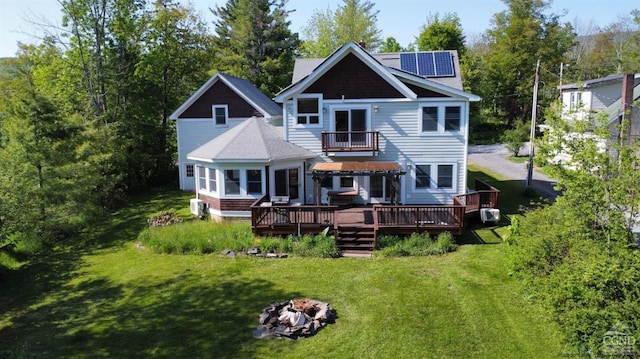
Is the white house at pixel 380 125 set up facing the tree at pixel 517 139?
no

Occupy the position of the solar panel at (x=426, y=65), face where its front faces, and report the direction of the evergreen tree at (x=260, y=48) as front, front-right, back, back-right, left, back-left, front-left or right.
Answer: back-right

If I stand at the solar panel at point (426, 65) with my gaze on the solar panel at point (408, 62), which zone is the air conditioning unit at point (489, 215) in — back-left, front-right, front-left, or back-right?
back-left

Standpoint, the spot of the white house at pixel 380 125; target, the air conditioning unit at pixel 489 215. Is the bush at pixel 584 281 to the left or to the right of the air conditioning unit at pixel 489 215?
right

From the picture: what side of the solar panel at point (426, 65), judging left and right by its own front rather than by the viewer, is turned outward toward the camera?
front

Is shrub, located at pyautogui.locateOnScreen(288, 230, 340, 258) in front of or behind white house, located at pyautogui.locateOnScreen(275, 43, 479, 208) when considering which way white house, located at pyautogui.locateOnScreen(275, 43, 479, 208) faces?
in front

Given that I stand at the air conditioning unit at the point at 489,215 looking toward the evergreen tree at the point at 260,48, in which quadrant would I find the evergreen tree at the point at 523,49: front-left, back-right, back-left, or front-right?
front-right

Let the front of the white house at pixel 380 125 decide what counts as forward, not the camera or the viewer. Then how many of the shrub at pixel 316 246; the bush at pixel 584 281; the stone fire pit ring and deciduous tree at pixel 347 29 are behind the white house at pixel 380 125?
1

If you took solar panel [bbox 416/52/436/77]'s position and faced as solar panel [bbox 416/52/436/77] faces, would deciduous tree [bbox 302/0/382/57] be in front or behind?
behind

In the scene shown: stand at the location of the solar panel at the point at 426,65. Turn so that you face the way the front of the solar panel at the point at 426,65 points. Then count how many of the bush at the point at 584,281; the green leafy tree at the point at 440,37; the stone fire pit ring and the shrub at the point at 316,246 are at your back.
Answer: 1

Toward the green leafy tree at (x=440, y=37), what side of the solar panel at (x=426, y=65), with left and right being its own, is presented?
back

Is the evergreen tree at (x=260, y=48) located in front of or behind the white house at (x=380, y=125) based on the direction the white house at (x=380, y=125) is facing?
behind

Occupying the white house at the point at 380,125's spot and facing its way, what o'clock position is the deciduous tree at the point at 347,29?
The deciduous tree is roughly at 6 o'clock from the white house.

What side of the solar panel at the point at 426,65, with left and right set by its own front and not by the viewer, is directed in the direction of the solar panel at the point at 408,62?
right

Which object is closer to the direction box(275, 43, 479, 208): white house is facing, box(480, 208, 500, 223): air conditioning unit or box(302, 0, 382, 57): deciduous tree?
the air conditioning unit

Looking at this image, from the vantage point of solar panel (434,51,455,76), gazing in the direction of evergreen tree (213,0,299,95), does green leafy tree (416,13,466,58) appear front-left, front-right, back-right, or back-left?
front-right

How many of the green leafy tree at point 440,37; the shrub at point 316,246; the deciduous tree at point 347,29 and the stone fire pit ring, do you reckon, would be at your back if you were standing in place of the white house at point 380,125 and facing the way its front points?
2
